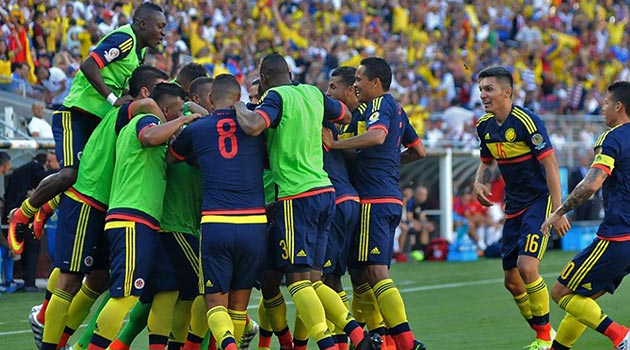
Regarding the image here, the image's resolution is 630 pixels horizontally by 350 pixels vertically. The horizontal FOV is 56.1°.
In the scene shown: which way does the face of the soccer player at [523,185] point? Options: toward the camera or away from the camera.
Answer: toward the camera

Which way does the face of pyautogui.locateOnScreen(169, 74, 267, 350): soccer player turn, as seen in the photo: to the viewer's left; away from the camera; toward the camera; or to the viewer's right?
away from the camera

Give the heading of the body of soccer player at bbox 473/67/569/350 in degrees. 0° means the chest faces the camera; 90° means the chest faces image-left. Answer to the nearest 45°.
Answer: approximately 45°

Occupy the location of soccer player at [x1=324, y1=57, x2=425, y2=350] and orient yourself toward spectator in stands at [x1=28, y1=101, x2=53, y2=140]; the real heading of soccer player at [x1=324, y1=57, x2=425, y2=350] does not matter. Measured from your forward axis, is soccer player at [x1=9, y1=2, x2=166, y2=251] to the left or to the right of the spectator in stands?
left

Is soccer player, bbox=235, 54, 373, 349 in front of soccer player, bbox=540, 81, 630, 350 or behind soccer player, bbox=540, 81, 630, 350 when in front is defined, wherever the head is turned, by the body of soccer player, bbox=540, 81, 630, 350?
in front

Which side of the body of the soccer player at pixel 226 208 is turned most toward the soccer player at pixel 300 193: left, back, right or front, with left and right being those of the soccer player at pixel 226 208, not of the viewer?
right

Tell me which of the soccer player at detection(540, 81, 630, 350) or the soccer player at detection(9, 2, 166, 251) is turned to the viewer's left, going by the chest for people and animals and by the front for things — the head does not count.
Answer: the soccer player at detection(540, 81, 630, 350)

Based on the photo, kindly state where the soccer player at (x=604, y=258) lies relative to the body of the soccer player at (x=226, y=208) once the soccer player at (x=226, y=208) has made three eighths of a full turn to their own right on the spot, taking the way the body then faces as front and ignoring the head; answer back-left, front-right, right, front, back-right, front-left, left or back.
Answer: front-left

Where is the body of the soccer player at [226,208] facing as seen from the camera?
away from the camera

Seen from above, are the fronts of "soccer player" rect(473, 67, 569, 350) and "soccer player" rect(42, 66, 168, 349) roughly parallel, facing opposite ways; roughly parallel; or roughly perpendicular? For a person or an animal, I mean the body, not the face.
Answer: roughly parallel, facing opposite ways

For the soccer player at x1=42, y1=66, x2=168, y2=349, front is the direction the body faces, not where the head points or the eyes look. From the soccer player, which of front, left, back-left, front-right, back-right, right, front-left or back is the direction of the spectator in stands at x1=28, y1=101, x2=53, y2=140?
left

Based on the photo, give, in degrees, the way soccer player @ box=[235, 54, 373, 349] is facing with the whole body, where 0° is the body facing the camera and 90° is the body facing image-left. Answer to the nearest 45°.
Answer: approximately 135°

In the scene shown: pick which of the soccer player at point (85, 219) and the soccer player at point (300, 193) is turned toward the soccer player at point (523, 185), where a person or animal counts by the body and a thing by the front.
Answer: the soccer player at point (85, 219)
